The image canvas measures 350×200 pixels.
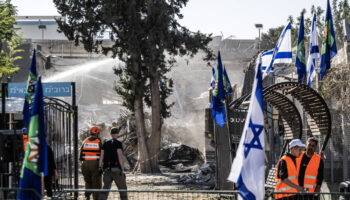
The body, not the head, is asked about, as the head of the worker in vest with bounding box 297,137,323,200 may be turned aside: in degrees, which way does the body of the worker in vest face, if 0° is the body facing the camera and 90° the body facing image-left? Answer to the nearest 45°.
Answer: approximately 45°

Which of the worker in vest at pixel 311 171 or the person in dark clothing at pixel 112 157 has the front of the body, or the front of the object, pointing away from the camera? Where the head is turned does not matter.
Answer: the person in dark clothing

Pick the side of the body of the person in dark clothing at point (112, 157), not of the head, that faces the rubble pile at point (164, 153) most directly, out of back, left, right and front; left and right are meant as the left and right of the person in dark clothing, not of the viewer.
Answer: front

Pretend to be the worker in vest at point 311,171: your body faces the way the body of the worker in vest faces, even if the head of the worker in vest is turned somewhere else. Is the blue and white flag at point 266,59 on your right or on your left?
on your right

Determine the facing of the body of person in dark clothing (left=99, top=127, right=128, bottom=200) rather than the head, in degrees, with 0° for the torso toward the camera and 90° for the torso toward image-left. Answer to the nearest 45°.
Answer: approximately 180°

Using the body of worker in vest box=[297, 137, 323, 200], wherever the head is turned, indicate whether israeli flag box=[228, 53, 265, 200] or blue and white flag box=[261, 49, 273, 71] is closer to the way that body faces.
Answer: the israeli flag

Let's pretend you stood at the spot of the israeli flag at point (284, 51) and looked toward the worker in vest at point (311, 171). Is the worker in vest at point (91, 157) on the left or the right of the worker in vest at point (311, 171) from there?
right

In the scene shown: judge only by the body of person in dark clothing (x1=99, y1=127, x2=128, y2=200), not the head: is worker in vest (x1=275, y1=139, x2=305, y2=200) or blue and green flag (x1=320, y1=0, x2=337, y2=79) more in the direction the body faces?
the blue and green flag

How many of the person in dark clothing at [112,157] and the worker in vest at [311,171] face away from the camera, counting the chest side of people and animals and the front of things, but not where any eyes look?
1
